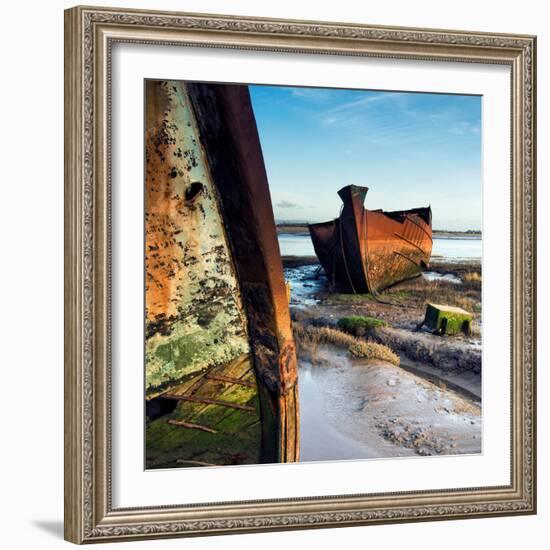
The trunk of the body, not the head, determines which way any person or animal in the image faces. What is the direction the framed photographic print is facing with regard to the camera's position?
facing the viewer and to the right of the viewer
